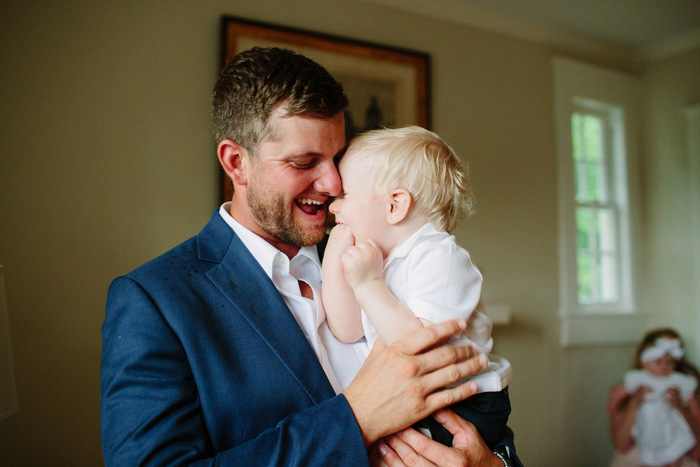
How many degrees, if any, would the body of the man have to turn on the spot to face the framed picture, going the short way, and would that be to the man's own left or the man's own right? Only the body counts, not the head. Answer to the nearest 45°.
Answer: approximately 135° to the man's own left

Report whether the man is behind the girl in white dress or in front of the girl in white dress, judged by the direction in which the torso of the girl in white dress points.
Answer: in front

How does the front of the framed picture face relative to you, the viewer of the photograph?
facing the viewer and to the right of the viewer

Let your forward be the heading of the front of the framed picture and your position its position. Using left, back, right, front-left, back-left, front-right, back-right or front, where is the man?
front-right

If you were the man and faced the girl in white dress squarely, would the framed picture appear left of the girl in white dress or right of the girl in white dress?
left

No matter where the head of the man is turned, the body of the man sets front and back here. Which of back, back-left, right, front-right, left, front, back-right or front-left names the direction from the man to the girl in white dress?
left

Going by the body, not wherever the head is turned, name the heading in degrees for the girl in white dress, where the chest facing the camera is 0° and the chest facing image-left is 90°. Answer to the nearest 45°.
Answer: approximately 0°
